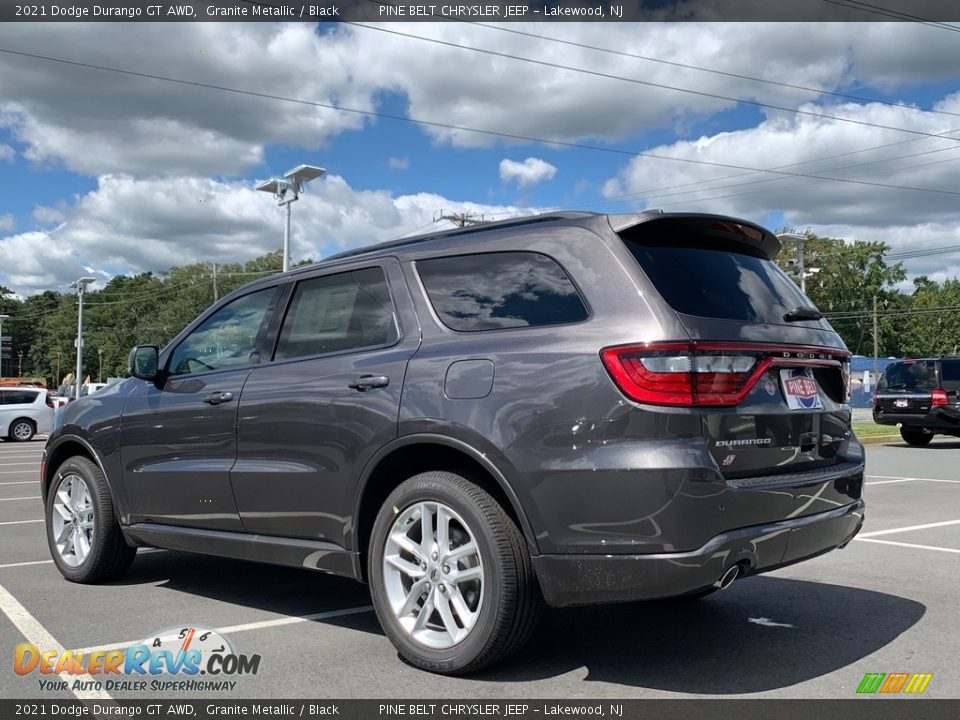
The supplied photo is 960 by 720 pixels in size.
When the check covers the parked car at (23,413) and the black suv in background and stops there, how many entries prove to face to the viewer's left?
1

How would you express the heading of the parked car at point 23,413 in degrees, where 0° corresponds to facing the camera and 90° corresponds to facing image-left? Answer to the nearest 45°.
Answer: approximately 90°

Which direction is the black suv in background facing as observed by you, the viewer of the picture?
facing away from the viewer and to the right of the viewer

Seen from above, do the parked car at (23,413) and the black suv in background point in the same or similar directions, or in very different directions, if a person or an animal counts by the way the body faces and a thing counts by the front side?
very different directions

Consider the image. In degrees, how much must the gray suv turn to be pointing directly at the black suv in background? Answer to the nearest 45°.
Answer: approximately 90° to its right

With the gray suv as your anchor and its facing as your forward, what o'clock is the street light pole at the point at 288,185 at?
The street light pole is roughly at 1 o'clock from the gray suv.

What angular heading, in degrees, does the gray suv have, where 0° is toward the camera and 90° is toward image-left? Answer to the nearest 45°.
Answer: approximately 135°

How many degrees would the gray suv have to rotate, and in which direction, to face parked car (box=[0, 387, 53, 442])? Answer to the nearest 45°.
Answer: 0° — it already faces it

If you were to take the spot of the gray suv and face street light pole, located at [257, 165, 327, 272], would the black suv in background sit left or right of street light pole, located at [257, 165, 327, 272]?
right

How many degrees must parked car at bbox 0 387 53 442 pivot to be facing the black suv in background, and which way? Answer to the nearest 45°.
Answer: approximately 135° to its left

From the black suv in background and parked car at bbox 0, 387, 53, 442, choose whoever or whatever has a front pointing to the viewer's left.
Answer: the parked car
